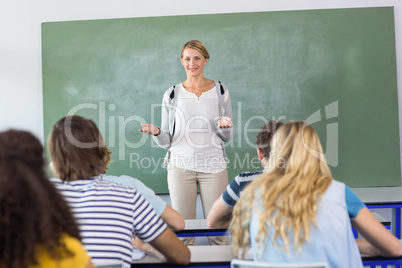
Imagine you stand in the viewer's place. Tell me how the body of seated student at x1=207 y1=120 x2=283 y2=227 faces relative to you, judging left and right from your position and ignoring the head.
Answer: facing away from the viewer

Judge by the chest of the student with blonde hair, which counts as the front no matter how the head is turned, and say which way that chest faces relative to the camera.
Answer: away from the camera

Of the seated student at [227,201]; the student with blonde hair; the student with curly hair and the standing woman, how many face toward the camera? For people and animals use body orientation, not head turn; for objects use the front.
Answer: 1

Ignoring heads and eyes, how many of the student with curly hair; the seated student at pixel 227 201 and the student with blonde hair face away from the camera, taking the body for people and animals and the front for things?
3

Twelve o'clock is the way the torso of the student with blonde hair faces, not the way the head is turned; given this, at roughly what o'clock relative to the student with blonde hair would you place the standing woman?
The standing woman is roughly at 11 o'clock from the student with blonde hair.

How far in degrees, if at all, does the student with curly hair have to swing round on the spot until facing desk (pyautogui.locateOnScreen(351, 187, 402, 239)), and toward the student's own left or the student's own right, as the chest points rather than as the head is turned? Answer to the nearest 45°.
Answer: approximately 45° to the student's own right

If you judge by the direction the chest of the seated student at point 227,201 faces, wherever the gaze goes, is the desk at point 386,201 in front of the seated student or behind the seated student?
in front

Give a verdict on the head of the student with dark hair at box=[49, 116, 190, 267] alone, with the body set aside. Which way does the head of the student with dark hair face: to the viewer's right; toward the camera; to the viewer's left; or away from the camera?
away from the camera

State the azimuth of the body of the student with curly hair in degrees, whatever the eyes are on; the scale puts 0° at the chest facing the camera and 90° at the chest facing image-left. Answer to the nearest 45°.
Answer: approximately 180°

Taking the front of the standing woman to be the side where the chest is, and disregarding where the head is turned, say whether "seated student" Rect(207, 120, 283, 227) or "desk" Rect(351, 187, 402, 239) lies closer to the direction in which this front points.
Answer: the seated student

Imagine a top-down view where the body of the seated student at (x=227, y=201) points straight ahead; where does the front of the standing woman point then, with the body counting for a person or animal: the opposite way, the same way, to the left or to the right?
the opposite way
